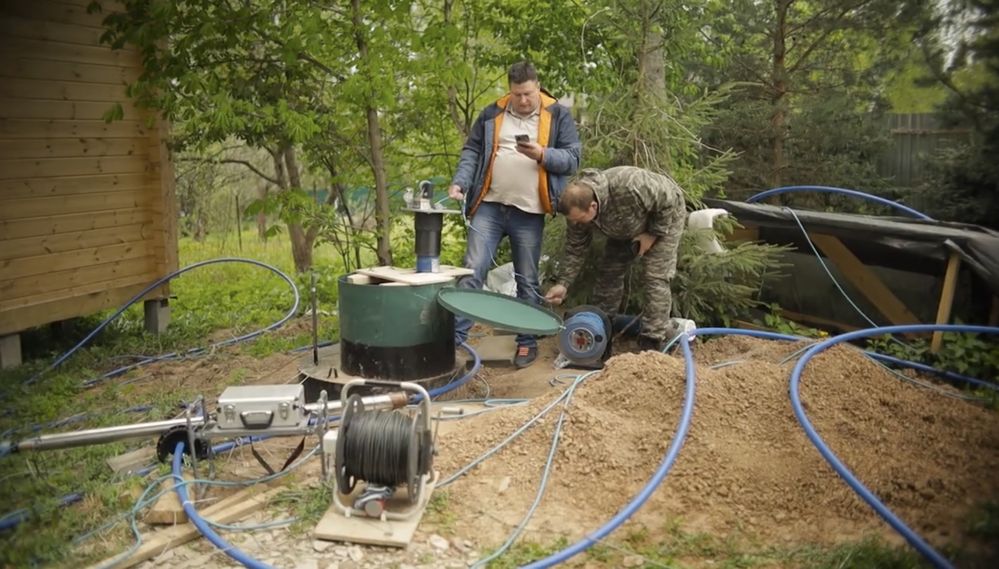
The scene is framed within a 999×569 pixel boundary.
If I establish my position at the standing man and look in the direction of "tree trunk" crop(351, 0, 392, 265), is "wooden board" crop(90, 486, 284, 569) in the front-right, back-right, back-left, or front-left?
back-left

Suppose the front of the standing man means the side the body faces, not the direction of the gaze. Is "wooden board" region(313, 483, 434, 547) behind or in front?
in front

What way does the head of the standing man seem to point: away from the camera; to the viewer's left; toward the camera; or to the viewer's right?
toward the camera

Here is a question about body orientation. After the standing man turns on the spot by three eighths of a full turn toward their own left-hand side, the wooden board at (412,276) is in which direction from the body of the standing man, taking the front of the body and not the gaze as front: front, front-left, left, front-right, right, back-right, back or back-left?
back

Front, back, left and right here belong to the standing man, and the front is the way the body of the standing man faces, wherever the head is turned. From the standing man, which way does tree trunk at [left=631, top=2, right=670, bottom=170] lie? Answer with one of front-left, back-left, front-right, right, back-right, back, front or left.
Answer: back-left

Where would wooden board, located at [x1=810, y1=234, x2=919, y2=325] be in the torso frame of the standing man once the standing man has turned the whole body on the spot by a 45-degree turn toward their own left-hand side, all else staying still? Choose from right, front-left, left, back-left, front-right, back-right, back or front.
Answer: front-left

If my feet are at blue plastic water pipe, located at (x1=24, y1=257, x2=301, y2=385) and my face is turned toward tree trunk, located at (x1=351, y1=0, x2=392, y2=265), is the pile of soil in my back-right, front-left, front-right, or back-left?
back-right

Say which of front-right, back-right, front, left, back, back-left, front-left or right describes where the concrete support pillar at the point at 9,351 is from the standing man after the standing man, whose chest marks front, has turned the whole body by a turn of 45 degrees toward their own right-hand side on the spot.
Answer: front-right

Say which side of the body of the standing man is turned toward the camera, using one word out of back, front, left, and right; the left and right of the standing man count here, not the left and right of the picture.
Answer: front

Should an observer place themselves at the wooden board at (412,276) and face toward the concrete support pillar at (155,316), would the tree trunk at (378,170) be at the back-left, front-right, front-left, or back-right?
front-right

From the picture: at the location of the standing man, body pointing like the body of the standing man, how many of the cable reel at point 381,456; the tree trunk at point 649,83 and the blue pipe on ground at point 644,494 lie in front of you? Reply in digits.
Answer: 2

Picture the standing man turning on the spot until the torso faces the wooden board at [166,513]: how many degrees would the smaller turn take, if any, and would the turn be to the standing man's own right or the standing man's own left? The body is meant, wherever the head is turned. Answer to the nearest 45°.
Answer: approximately 45° to the standing man's own right

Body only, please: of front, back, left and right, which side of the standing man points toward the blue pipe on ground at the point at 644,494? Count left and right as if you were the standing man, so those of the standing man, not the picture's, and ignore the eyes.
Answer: front

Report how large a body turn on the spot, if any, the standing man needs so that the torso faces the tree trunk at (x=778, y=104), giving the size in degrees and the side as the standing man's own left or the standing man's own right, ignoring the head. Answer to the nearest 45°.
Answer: approximately 135° to the standing man's own left

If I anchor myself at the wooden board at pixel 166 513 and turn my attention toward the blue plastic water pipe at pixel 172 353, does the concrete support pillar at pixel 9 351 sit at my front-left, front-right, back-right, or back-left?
front-left

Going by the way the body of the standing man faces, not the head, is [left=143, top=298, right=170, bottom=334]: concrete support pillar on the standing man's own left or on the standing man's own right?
on the standing man's own right

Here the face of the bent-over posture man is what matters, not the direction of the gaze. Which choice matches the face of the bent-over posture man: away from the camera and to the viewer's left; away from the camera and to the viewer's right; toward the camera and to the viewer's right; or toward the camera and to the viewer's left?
toward the camera and to the viewer's left

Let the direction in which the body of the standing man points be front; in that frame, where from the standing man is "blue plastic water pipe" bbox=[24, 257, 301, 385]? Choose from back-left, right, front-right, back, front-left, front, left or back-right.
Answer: right

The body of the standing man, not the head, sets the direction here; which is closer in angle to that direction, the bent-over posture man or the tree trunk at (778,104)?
the bent-over posture man
